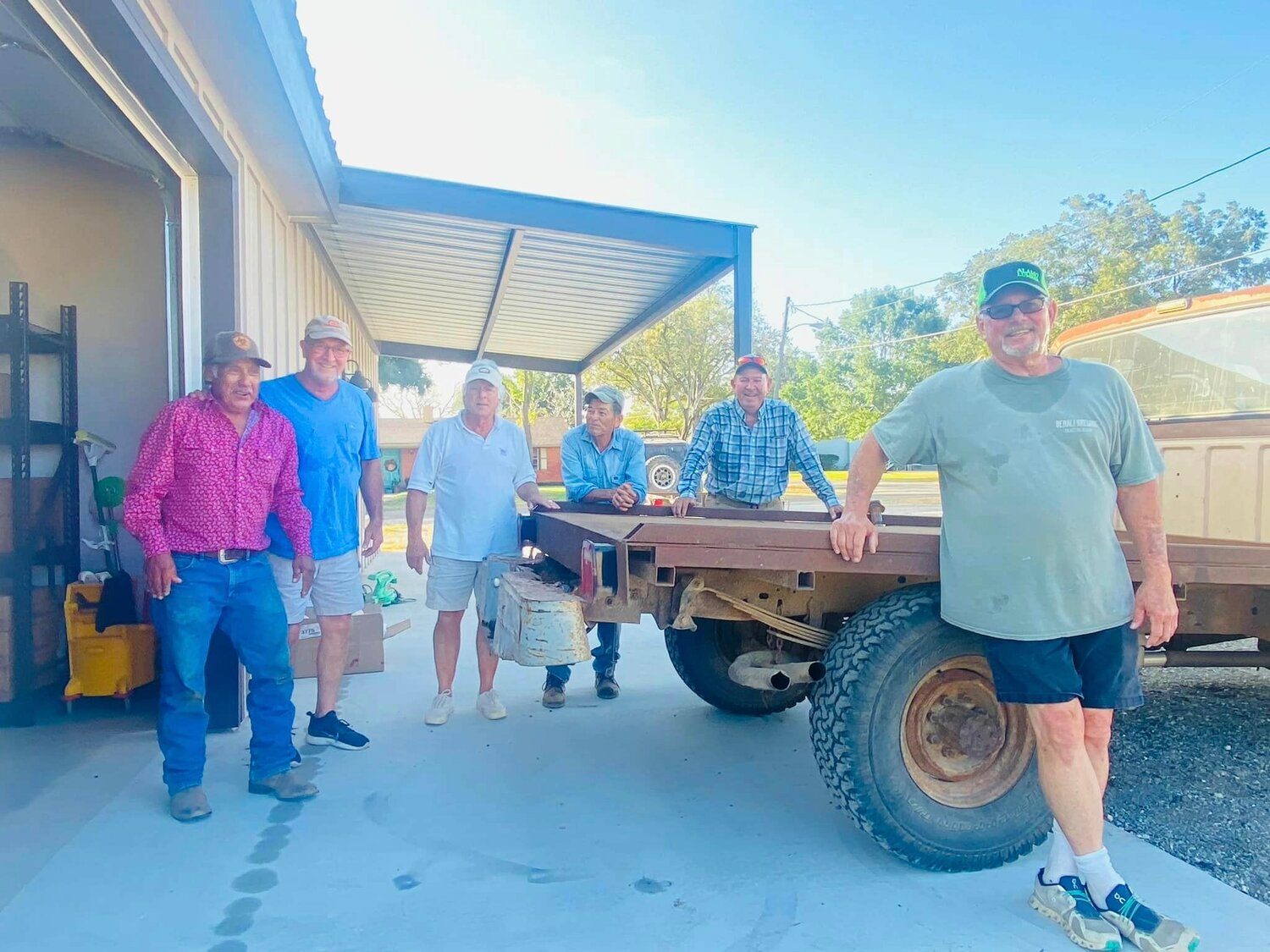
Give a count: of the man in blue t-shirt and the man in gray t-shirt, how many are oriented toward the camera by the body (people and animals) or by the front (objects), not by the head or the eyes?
2

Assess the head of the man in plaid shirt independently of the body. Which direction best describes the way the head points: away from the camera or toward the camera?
toward the camera

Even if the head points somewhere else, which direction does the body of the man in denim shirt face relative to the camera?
toward the camera

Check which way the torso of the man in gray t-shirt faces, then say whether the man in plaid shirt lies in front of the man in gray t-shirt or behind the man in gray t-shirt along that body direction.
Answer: behind

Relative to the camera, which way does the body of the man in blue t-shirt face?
toward the camera

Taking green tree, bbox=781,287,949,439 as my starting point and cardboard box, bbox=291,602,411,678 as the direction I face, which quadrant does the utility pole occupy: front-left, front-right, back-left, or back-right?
front-right

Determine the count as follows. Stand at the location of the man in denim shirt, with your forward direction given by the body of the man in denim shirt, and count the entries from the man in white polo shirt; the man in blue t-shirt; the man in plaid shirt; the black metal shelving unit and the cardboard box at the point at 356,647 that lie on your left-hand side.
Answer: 1

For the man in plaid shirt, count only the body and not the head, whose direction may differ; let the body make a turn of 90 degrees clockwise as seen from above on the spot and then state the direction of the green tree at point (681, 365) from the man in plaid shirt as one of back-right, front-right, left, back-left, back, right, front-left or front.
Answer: right

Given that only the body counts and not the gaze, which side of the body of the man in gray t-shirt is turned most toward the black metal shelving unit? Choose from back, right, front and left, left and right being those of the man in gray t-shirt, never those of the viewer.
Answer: right

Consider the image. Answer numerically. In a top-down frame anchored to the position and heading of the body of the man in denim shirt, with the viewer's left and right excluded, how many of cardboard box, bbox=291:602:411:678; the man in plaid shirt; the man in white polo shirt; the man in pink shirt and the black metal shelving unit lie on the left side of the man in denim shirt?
1

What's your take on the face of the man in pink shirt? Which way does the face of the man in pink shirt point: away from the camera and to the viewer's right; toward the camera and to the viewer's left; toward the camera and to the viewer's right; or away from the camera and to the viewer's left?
toward the camera and to the viewer's right

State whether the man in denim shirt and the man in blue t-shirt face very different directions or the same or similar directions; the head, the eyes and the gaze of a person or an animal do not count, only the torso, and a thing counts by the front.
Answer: same or similar directions

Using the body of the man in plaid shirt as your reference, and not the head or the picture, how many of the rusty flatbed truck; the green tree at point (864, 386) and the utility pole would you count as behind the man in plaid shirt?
2

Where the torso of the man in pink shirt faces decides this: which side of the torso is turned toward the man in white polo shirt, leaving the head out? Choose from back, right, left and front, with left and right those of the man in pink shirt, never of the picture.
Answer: left

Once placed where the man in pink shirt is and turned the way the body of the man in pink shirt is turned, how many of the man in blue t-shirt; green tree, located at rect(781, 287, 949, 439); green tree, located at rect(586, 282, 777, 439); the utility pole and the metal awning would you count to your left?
5

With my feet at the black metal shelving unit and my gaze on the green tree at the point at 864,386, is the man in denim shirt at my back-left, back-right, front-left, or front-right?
front-right
